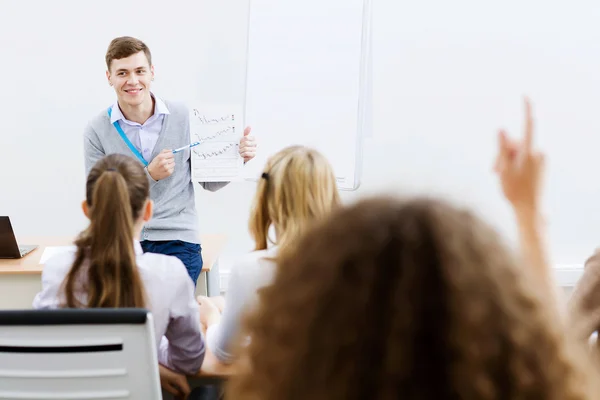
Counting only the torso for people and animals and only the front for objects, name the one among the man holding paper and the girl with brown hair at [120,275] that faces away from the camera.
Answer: the girl with brown hair

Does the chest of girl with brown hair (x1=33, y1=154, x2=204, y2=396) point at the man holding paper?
yes

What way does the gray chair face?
away from the camera

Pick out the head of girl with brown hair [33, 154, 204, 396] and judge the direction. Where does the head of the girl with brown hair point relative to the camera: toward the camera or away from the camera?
away from the camera

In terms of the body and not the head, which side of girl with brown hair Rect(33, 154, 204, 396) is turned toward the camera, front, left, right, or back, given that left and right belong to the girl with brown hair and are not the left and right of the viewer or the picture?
back

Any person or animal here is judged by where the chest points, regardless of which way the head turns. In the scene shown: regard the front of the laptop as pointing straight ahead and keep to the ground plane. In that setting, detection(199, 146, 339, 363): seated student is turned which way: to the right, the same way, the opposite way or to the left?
to the left

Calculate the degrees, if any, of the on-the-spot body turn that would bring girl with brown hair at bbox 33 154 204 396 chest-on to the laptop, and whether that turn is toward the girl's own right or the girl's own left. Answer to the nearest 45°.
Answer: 0° — they already face it

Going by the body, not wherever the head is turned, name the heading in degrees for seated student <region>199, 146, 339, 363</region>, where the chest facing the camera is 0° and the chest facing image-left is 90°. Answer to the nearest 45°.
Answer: approximately 135°

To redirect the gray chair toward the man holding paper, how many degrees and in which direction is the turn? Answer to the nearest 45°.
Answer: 0° — it already faces them
